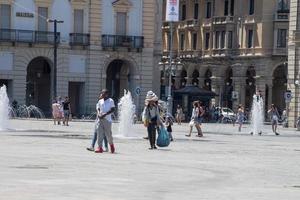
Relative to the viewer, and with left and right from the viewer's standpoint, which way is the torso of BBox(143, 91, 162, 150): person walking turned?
facing the viewer

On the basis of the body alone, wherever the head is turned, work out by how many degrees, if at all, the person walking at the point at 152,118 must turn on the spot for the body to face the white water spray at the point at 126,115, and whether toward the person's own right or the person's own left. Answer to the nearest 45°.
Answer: approximately 180°

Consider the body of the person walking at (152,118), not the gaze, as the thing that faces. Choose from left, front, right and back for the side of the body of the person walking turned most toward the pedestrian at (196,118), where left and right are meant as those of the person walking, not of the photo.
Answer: back

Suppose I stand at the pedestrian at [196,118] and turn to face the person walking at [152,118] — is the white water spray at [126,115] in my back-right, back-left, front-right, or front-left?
front-right
